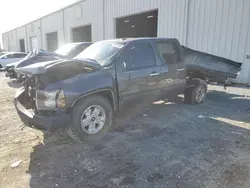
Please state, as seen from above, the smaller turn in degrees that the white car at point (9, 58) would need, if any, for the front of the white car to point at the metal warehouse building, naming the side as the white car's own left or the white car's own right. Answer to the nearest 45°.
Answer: approximately 135° to the white car's own left

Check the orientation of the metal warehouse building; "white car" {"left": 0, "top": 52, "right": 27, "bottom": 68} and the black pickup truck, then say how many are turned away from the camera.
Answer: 0

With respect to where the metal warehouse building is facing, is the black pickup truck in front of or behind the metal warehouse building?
in front

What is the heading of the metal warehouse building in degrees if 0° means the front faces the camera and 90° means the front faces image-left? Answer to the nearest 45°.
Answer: approximately 45°

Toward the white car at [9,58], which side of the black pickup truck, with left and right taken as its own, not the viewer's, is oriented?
right

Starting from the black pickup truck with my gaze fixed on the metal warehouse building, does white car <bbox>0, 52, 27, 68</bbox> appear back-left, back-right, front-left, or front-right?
front-left

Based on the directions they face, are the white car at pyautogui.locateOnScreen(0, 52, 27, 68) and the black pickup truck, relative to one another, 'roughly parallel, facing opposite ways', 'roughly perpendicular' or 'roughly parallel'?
roughly parallel

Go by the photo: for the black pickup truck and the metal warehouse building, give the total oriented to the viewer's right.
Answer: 0

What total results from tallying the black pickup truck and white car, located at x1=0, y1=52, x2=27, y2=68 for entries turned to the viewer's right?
0

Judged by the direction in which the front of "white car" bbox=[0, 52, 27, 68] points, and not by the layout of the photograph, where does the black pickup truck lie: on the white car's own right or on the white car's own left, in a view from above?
on the white car's own left
